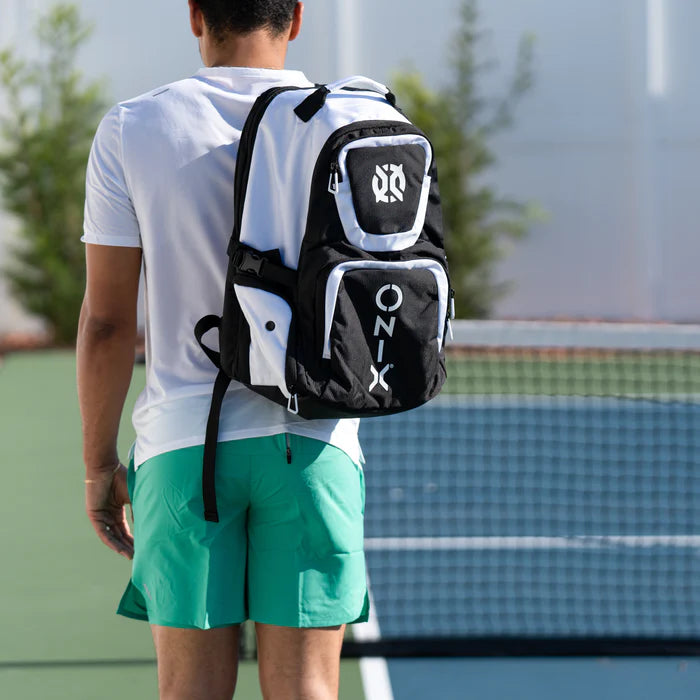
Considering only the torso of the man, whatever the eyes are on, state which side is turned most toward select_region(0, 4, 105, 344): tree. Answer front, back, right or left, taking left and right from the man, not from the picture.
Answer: front

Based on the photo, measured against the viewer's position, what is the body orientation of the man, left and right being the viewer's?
facing away from the viewer

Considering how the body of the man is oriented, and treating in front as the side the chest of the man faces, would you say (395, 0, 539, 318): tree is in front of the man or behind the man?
in front

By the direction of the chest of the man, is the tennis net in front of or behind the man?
in front

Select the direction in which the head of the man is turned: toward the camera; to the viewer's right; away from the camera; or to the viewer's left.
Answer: away from the camera
